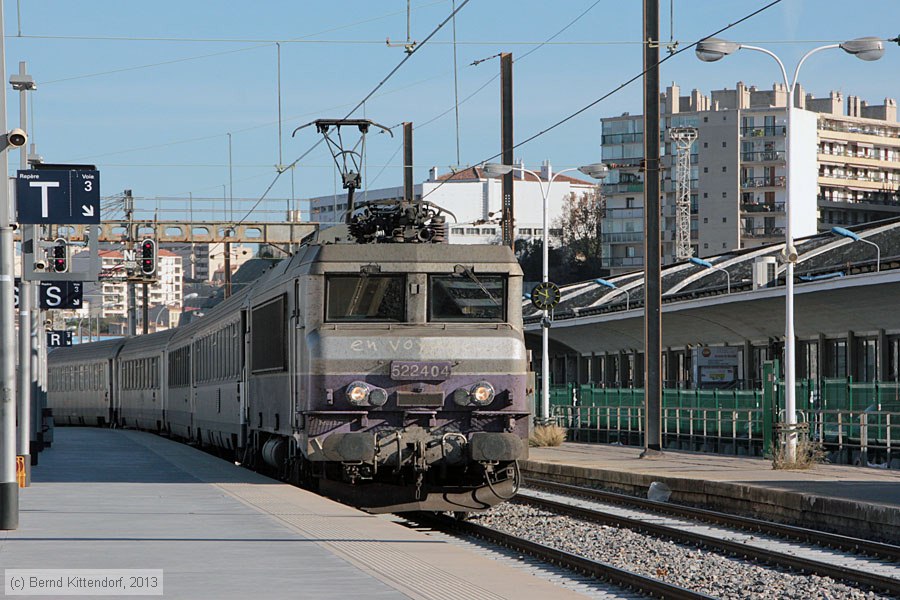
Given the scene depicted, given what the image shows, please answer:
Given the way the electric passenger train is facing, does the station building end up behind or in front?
behind

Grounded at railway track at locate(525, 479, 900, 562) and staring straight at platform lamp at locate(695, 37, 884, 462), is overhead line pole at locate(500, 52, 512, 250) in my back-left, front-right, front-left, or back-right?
front-left

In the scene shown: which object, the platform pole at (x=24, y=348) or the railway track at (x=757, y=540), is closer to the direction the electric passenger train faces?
the railway track

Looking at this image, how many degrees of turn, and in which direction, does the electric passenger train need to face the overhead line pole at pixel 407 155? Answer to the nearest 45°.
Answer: approximately 180°

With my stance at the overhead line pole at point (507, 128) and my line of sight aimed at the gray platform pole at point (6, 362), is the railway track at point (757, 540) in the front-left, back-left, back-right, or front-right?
front-left

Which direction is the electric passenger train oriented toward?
toward the camera

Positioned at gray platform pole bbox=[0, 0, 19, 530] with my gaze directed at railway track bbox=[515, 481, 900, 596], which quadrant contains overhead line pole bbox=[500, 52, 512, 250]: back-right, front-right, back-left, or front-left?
front-left

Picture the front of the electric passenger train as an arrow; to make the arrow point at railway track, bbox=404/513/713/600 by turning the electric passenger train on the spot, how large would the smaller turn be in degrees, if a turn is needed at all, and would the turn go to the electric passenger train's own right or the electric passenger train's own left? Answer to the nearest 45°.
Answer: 0° — it already faces it

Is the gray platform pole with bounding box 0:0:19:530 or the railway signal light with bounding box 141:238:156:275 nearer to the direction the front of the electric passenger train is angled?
the gray platform pole

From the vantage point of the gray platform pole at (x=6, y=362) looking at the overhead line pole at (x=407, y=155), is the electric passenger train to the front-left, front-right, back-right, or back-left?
front-right

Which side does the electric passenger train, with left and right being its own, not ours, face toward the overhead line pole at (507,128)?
back

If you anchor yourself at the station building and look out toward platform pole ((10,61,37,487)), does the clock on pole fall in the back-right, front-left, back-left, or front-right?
front-right
